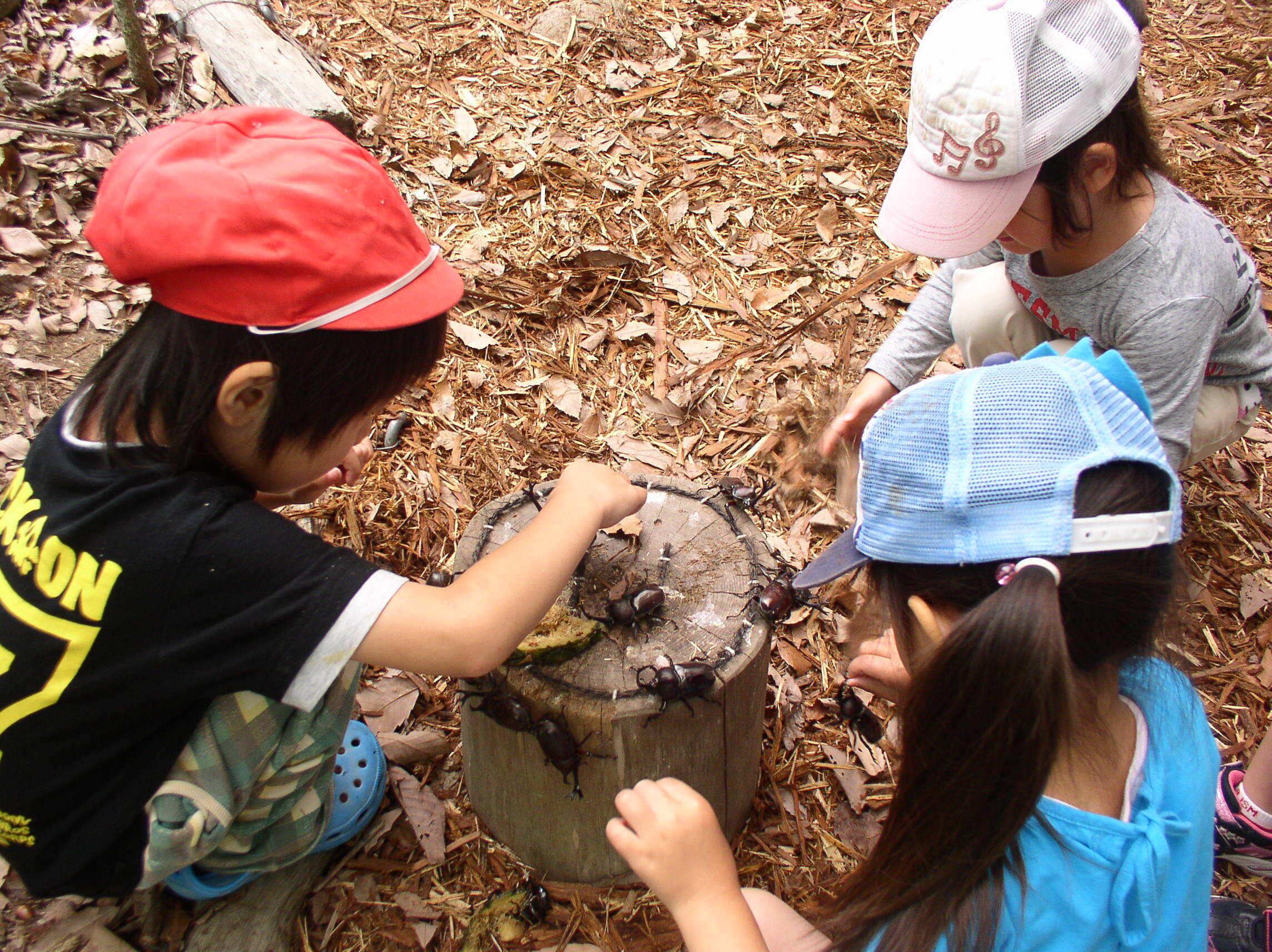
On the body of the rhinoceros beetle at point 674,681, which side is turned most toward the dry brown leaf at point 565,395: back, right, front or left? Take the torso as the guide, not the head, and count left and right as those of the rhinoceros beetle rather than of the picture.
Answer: right

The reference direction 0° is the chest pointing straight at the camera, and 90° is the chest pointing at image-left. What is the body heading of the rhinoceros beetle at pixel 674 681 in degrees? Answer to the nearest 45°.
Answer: approximately 90°

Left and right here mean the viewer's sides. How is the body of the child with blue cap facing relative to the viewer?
facing away from the viewer and to the left of the viewer

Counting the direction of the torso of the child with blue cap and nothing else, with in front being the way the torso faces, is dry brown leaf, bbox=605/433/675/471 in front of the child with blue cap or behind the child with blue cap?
in front

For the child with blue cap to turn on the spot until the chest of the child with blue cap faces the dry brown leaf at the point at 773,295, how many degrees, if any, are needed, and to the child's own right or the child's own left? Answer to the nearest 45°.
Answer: approximately 45° to the child's own right

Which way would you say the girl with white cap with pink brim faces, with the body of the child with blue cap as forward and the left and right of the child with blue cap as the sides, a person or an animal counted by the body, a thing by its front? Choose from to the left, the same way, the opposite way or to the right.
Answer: to the left

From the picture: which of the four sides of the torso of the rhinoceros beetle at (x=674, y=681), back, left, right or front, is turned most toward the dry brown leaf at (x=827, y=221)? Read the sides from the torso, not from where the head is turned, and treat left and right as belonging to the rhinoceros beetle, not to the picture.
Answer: right

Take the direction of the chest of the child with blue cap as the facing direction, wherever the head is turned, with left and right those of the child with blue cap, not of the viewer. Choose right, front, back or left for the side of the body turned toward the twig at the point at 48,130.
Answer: front

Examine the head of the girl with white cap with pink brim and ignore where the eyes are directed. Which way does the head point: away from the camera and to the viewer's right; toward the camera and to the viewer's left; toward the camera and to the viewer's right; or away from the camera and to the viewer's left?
toward the camera and to the viewer's left

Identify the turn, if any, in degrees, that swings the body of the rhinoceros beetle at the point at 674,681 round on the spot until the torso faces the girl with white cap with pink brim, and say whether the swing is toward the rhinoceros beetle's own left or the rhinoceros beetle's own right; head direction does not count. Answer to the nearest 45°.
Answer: approximately 135° to the rhinoceros beetle's own right
